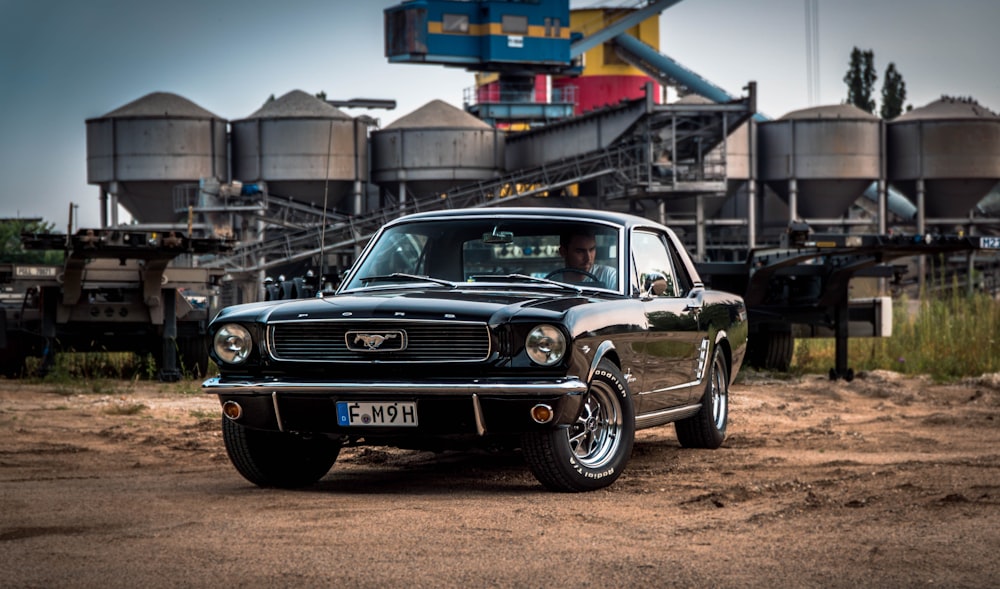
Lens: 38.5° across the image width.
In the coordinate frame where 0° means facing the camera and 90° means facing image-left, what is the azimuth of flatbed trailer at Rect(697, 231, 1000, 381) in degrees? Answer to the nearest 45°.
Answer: approximately 315°

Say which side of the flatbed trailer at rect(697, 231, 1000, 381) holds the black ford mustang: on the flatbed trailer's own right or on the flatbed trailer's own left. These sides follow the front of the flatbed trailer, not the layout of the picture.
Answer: on the flatbed trailer's own right

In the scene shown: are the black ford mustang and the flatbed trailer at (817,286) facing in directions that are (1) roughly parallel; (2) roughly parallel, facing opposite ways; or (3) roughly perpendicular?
roughly perpendicular

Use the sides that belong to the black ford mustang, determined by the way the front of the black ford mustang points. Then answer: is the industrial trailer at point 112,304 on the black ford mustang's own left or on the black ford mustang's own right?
on the black ford mustang's own right

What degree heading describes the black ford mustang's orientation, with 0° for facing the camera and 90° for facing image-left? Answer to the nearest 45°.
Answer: approximately 45°

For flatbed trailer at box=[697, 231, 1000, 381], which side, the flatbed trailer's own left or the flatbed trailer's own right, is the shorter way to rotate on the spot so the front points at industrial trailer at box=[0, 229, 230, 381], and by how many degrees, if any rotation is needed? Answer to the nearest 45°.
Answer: approximately 135° to the flatbed trailer's own right

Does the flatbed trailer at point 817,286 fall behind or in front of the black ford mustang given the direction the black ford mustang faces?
behind

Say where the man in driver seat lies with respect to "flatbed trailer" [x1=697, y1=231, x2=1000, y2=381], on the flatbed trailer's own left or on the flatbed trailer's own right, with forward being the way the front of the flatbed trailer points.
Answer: on the flatbed trailer's own right
